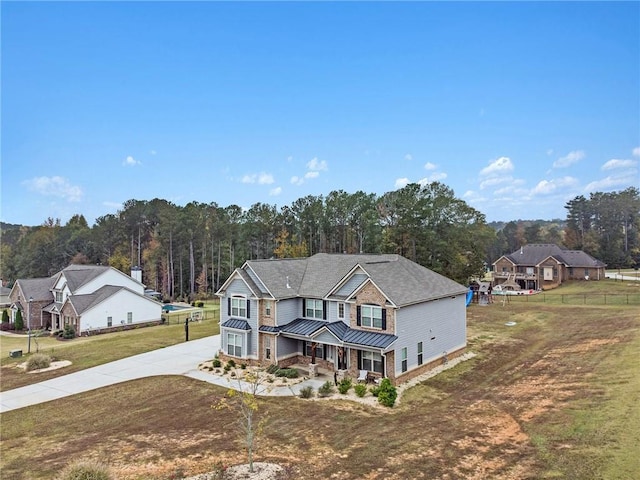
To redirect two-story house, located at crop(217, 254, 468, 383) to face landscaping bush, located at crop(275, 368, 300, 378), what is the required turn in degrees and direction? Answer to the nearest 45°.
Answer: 0° — it already faces it

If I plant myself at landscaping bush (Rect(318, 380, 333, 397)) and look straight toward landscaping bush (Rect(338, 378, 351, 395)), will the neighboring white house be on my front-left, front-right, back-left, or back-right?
back-left

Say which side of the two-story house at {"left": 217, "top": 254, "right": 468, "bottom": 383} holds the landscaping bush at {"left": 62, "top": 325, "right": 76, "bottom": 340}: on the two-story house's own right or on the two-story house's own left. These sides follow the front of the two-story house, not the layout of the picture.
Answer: on the two-story house's own right

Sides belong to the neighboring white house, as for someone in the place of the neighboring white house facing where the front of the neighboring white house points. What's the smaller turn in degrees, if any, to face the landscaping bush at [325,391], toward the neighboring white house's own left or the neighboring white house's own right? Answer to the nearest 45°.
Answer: approximately 45° to the neighboring white house's own left

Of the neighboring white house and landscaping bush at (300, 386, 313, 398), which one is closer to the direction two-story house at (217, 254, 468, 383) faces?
the landscaping bush

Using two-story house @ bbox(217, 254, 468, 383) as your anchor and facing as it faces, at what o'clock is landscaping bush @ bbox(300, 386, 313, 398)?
The landscaping bush is roughly at 11 o'clock from the two-story house.

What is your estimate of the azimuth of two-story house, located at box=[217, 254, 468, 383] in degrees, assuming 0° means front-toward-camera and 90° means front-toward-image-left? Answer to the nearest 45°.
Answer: approximately 45°

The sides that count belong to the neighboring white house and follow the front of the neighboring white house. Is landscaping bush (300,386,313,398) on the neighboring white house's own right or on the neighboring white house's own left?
on the neighboring white house's own left

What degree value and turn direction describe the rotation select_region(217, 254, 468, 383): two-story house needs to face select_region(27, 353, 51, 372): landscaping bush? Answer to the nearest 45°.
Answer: approximately 45° to its right

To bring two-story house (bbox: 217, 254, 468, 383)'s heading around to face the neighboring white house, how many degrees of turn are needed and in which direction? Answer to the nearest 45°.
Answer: approximately 90° to its right
